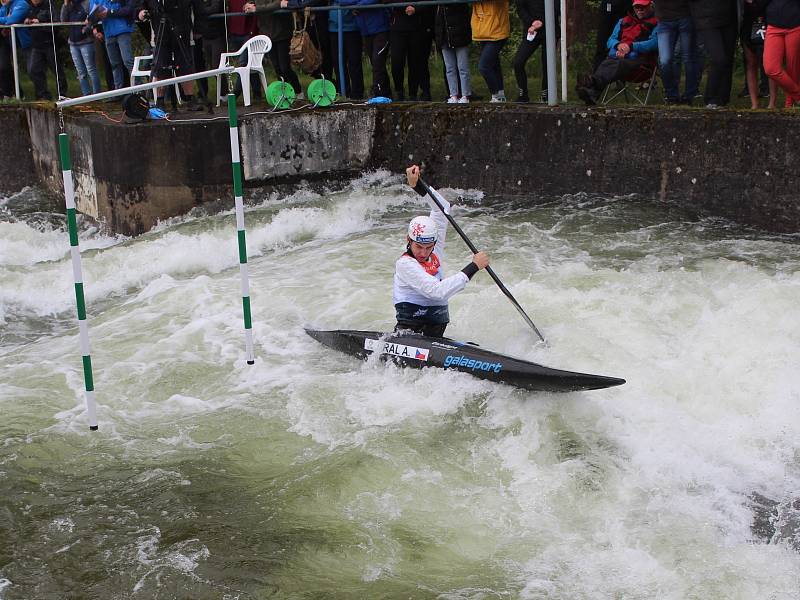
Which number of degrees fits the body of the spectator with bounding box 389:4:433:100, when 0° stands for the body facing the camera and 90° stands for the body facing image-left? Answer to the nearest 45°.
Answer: approximately 0°

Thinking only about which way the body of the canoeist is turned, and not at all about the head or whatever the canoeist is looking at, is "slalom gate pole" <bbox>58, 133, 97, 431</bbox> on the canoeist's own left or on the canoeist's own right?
on the canoeist's own right

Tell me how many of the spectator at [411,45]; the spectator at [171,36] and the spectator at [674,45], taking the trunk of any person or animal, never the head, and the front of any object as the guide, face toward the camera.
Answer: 3

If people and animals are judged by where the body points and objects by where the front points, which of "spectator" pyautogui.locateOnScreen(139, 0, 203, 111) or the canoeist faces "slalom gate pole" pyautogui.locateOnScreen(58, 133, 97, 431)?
the spectator

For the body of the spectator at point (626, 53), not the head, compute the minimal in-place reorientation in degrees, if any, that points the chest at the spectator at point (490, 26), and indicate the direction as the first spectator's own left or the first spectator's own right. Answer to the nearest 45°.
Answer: approximately 45° to the first spectator's own right

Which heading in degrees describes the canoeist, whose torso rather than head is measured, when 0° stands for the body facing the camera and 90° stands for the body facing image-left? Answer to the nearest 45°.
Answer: approximately 315°

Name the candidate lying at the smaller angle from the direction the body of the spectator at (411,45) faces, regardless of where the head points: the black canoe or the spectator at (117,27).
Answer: the black canoe

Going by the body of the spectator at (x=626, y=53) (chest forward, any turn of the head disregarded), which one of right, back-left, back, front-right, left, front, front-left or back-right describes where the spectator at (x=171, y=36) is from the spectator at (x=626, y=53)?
front-right

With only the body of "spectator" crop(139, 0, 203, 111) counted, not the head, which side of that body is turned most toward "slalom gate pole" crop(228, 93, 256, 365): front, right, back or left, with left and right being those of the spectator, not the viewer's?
front
